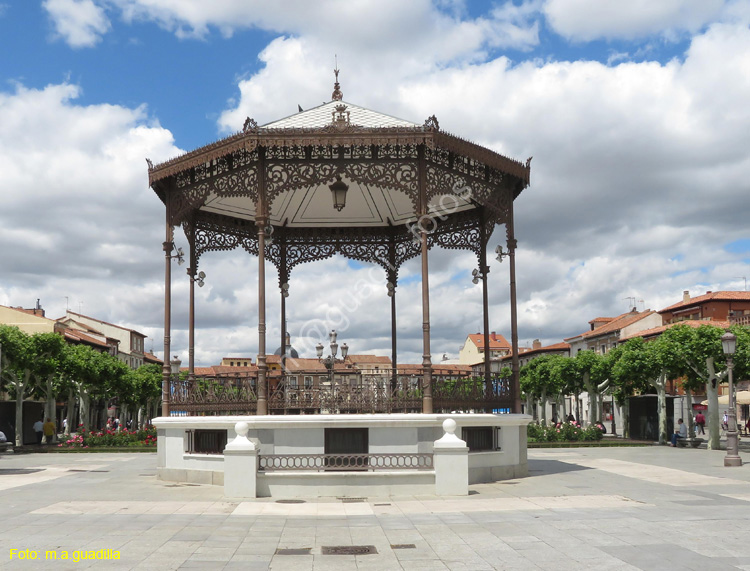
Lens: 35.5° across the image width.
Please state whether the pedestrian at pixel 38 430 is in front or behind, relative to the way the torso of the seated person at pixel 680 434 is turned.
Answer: in front

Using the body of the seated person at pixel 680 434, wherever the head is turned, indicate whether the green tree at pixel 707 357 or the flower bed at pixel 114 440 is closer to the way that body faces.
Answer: the flower bed

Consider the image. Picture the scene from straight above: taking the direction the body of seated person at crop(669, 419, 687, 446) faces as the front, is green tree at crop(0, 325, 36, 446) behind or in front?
in front

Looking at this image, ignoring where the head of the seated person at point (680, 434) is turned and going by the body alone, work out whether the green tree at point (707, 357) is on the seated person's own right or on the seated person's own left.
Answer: on the seated person's own left

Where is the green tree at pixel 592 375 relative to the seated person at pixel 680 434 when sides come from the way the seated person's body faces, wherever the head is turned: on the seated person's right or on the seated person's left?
on the seated person's right
